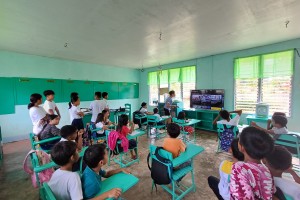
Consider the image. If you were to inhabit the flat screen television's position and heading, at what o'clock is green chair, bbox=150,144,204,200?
The green chair is roughly at 12 o'clock from the flat screen television.

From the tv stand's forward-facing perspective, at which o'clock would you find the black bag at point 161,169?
The black bag is roughly at 12 o'clock from the tv stand.

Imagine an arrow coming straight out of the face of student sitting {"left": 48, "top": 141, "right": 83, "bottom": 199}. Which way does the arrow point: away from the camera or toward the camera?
away from the camera

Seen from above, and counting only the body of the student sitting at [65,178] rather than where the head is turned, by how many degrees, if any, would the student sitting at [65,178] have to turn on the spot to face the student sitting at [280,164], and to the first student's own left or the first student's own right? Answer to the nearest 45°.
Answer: approximately 90° to the first student's own right

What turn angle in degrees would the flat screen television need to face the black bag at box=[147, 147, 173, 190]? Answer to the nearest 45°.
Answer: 0° — it already faces it

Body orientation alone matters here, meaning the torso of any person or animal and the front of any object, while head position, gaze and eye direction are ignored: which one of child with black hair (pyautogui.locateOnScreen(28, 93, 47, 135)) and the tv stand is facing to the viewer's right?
the child with black hair

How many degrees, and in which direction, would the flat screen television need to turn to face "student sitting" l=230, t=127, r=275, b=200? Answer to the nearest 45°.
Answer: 0° — it already faces them

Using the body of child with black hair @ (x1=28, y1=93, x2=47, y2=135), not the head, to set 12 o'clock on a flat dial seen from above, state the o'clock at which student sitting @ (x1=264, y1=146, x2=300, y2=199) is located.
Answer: The student sitting is roughly at 2 o'clock from the child with black hair.

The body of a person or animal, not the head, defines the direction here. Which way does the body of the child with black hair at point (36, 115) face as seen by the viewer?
to the viewer's right

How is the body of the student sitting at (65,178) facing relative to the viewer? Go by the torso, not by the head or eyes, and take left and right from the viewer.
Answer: facing away from the viewer and to the right of the viewer
